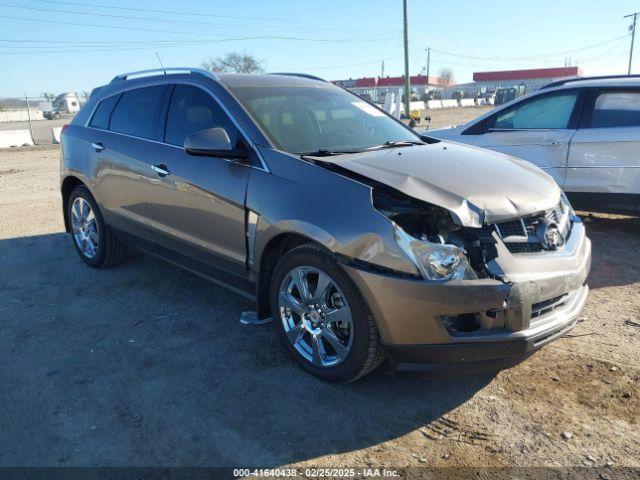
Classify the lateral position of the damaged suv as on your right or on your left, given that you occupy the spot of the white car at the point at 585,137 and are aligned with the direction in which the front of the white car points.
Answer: on your left

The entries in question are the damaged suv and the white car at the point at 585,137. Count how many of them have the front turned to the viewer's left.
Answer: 1

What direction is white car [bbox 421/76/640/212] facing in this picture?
to the viewer's left

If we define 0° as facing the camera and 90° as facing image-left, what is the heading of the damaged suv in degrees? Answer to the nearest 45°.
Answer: approximately 315°

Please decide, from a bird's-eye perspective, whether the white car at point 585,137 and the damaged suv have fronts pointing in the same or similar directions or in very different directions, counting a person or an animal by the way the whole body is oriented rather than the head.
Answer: very different directions

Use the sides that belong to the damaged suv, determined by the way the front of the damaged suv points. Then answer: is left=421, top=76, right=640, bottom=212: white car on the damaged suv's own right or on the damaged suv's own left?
on the damaged suv's own left
